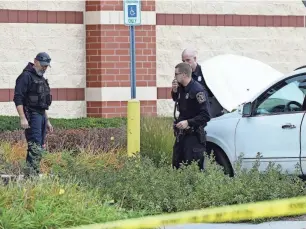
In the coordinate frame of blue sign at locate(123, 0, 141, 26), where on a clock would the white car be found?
The white car is roughly at 10 o'clock from the blue sign.

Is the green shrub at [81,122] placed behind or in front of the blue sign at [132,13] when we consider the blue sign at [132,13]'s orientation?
behind

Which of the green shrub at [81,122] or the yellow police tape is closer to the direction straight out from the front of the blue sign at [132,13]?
the yellow police tape

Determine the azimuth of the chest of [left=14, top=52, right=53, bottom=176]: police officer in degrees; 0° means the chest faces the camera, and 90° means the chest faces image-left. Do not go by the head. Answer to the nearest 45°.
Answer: approximately 315°

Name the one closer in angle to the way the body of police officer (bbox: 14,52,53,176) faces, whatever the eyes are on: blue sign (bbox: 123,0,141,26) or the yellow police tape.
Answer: the yellow police tape

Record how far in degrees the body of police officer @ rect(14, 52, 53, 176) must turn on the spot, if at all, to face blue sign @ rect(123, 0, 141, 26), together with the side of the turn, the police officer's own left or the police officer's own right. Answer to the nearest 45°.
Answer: approximately 45° to the police officer's own left

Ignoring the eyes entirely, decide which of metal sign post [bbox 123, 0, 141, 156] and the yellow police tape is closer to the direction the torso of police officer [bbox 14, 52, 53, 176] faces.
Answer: the yellow police tape
